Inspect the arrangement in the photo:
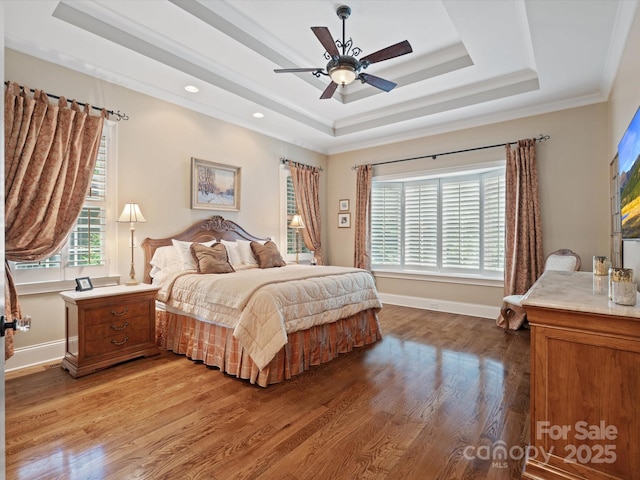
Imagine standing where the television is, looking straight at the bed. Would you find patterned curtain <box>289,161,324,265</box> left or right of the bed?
right

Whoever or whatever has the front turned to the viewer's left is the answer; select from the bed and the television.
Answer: the television

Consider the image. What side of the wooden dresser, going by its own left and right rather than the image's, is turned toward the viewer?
left

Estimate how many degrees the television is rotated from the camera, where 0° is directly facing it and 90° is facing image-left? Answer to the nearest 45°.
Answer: approximately 90°

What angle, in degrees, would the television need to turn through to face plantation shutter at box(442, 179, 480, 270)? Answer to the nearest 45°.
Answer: approximately 45° to its right

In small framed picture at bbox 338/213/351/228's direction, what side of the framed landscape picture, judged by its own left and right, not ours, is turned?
left

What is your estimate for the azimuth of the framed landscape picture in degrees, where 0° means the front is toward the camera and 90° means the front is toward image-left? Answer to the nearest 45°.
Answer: approximately 315°

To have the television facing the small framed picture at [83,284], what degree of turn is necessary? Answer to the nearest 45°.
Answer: approximately 45° to its left

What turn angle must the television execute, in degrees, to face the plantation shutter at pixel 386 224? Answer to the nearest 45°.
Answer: approximately 45° to its right

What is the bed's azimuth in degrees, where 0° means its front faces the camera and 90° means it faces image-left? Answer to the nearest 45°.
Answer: approximately 315°
